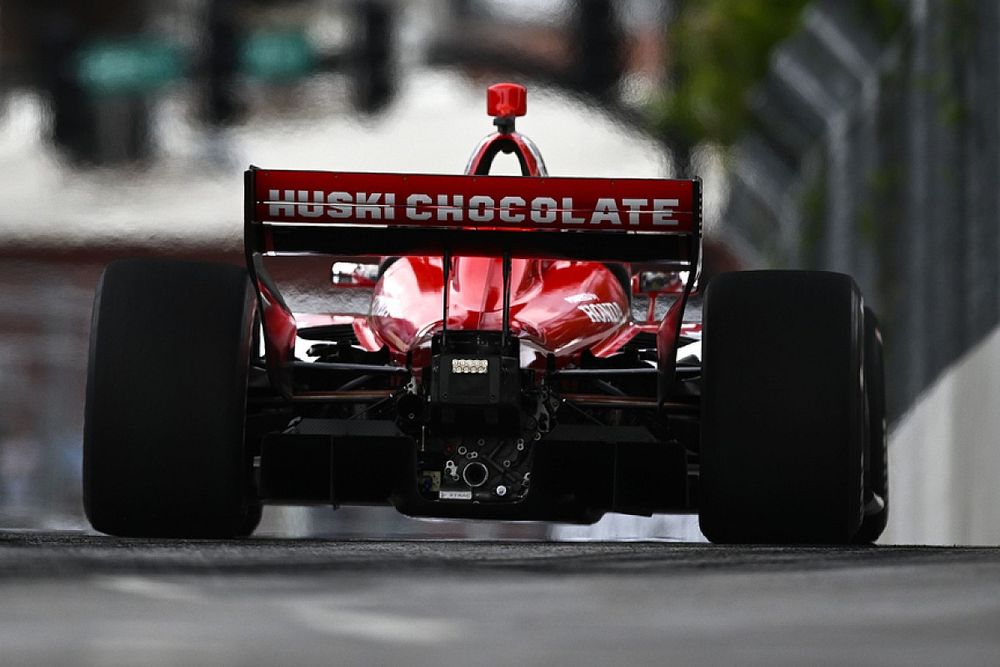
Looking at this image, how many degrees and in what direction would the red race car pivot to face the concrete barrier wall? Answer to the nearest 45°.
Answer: approximately 45° to its right

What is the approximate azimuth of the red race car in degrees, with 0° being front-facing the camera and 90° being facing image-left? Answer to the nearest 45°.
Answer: approximately 180°
